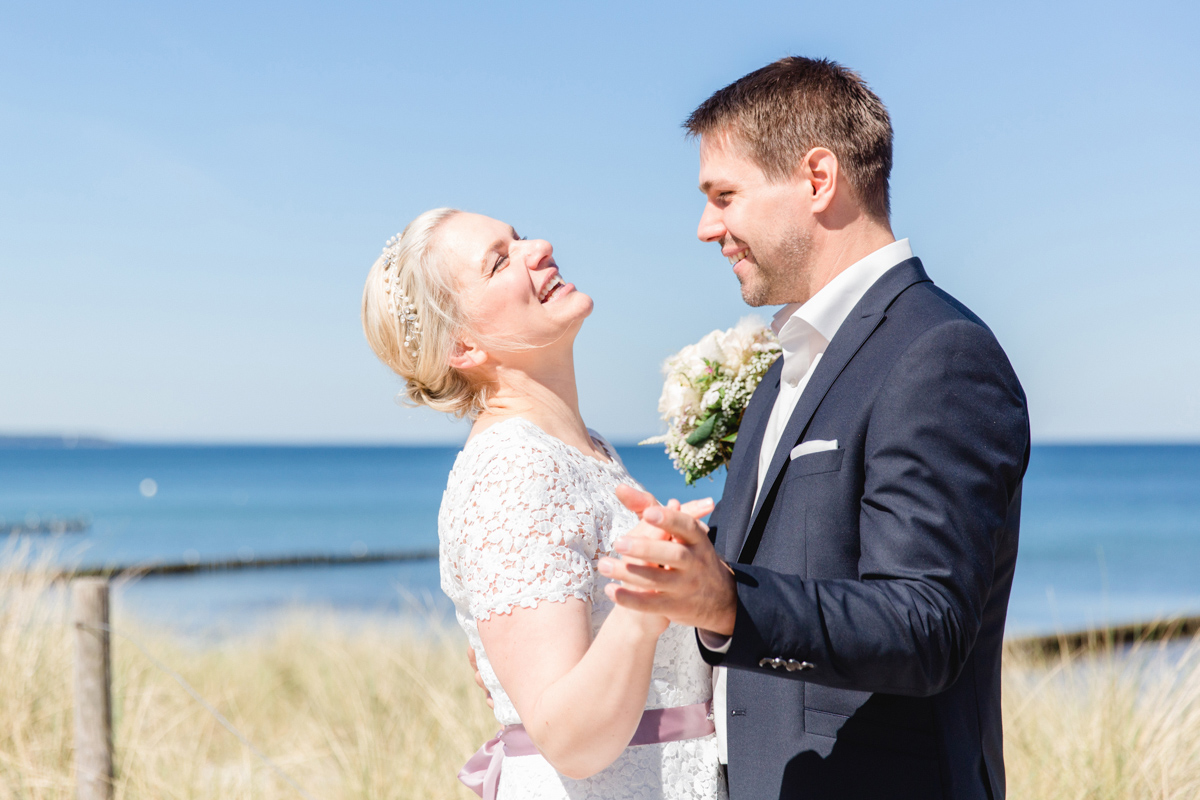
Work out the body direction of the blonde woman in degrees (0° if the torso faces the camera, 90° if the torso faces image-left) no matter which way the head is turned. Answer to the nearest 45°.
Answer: approximately 270°

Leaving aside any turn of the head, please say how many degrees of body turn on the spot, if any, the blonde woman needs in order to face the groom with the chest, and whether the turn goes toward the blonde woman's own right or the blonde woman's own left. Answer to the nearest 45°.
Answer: approximately 45° to the blonde woman's own right

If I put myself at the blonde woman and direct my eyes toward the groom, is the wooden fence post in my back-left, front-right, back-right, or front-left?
back-left

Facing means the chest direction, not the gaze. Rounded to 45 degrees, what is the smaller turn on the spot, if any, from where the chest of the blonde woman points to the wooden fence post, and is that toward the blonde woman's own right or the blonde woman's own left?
approximately 135° to the blonde woman's own left

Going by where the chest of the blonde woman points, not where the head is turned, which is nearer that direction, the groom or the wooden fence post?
the groom

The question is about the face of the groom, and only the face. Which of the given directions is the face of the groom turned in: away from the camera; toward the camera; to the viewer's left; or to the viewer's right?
to the viewer's left

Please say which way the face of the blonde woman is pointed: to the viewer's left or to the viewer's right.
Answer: to the viewer's right
